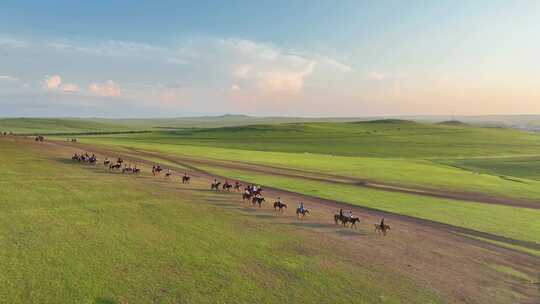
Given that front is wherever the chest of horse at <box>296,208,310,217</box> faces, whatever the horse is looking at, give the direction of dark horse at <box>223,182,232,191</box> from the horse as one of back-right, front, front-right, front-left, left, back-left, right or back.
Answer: back-left

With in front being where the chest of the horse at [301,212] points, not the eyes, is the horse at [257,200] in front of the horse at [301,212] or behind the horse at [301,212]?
behind

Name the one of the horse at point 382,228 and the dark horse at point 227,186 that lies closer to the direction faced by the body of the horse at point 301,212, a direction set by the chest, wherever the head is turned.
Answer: the horse

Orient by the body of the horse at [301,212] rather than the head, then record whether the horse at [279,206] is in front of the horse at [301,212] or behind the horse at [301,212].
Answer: behind

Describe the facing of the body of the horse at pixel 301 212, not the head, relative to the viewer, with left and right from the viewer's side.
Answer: facing to the right of the viewer

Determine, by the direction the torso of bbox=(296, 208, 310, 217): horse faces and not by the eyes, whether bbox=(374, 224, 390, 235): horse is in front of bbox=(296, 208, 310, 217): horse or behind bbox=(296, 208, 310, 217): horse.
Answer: in front
